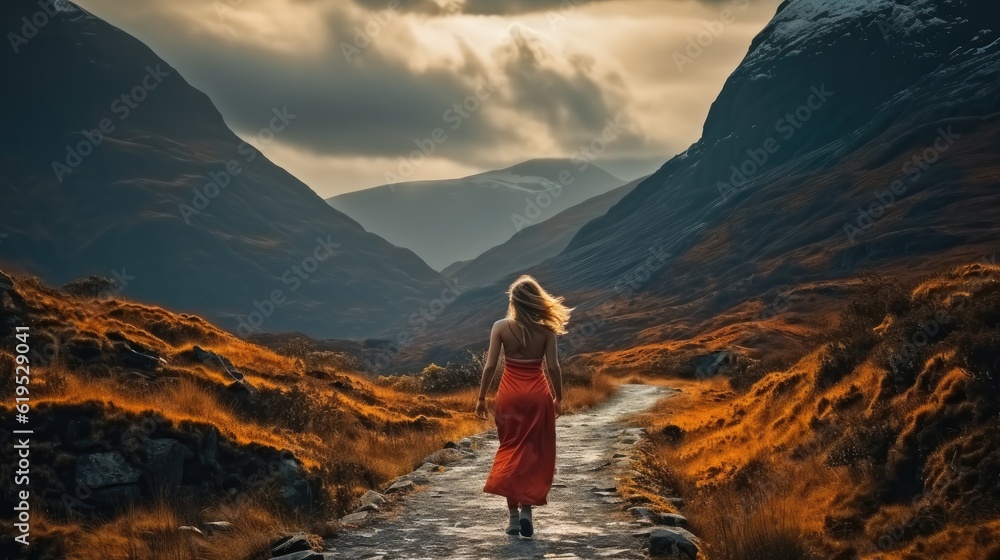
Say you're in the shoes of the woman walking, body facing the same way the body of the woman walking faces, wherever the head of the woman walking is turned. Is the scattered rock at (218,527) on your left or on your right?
on your left

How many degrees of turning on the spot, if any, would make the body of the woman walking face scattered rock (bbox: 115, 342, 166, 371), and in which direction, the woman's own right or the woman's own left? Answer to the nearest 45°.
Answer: approximately 45° to the woman's own left

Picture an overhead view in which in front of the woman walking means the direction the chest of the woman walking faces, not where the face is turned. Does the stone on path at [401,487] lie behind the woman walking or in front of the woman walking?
in front

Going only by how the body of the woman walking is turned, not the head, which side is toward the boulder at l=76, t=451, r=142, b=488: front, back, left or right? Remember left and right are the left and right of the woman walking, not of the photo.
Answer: left

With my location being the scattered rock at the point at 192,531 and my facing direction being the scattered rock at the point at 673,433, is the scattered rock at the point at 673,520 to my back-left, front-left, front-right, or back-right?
front-right

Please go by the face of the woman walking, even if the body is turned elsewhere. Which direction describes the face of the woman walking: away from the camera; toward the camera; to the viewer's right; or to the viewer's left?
away from the camera

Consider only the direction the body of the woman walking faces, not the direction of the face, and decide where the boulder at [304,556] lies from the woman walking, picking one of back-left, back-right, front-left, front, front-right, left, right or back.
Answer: back-left

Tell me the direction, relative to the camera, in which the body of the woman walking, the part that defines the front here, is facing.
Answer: away from the camera

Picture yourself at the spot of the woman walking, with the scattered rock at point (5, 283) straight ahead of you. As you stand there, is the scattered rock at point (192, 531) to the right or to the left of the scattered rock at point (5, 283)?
left

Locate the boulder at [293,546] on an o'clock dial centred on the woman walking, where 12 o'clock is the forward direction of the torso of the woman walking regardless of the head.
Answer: The boulder is roughly at 8 o'clock from the woman walking.

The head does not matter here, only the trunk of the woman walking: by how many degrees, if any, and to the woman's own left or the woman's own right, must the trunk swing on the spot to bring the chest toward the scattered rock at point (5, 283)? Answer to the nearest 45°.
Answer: approximately 45° to the woman's own left

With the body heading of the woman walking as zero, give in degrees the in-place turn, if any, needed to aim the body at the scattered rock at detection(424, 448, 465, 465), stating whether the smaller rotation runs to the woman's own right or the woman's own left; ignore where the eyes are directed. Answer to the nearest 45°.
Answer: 0° — they already face it

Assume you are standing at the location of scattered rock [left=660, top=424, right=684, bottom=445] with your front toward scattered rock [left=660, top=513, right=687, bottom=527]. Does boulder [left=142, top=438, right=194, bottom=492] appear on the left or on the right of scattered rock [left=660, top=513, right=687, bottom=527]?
right

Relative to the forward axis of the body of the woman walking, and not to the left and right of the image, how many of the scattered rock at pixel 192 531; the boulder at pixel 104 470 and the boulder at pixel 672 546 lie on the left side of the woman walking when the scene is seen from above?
2

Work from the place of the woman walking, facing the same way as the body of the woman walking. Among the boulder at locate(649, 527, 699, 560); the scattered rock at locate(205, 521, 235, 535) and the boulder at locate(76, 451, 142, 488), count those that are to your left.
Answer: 2
